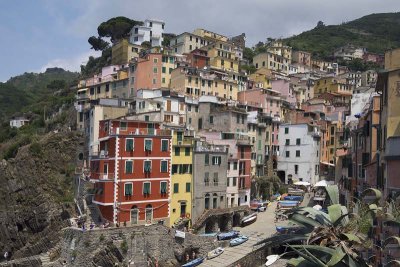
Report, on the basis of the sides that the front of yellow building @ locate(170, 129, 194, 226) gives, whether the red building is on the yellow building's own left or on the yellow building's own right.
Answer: on the yellow building's own right

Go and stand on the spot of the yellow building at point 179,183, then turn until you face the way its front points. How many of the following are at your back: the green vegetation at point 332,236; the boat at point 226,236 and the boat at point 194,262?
0

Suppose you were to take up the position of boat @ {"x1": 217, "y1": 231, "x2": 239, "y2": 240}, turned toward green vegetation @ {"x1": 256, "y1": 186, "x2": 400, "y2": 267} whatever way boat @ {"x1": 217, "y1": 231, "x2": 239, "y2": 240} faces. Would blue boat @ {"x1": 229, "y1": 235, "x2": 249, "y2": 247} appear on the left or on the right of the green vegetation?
left

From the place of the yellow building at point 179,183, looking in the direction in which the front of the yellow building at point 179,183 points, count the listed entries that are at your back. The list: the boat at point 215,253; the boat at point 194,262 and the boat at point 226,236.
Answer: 0

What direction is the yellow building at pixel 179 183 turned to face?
toward the camera

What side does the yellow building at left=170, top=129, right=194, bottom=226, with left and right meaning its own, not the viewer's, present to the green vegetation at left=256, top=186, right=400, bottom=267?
front

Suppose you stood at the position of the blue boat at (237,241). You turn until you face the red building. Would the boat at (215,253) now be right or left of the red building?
left

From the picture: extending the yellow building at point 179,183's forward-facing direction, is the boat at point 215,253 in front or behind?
in front

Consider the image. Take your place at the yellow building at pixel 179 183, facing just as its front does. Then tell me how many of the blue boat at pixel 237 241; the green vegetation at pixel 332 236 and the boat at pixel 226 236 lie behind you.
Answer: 0

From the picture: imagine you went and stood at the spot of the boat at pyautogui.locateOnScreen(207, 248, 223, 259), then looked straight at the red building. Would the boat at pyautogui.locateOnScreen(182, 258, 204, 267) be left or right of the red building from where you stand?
left

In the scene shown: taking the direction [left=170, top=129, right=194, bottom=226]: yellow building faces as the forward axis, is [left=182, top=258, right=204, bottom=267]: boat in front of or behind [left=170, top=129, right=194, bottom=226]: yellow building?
in front

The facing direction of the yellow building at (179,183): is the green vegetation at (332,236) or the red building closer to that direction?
the green vegetation
